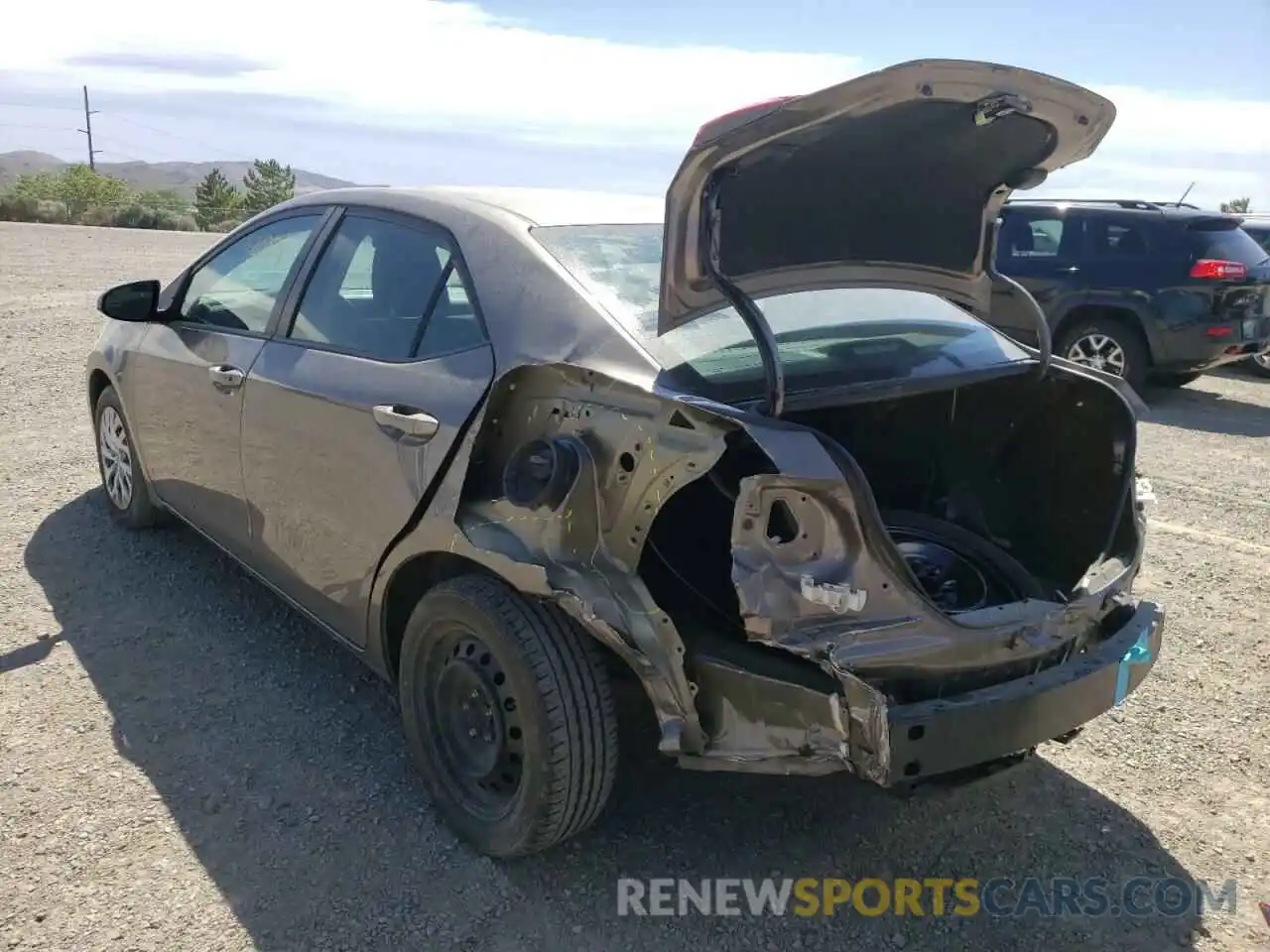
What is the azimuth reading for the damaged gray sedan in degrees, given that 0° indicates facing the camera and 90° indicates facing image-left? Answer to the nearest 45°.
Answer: approximately 135°

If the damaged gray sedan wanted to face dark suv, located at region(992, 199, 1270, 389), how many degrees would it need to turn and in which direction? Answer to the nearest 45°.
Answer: approximately 90° to its right
